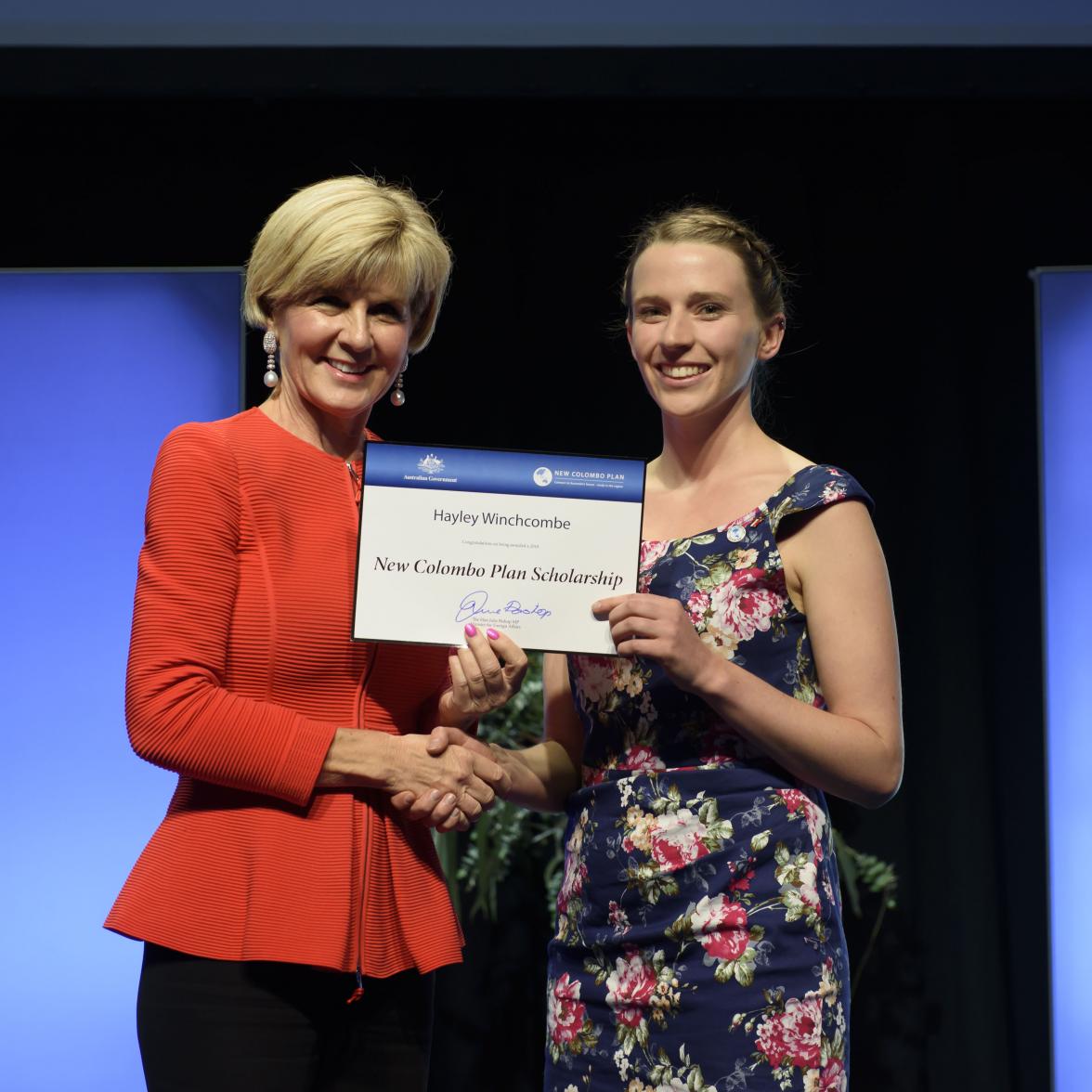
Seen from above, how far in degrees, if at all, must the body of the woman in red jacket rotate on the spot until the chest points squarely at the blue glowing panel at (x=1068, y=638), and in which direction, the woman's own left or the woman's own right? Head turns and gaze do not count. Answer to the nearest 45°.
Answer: approximately 90° to the woman's own left

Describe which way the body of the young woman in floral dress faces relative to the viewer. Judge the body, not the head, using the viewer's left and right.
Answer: facing the viewer and to the left of the viewer

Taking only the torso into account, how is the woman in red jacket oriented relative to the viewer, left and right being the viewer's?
facing the viewer and to the right of the viewer

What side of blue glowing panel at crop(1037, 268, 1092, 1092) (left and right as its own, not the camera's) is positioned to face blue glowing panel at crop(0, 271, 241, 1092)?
right

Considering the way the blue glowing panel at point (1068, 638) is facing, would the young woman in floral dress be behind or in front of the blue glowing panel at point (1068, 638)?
in front

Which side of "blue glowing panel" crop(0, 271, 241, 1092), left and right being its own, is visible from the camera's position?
front

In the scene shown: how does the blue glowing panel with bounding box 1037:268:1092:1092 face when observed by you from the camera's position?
facing the viewer

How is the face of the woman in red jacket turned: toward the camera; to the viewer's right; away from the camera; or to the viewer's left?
toward the camera

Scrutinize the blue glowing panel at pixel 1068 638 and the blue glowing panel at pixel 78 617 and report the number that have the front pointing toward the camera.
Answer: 2

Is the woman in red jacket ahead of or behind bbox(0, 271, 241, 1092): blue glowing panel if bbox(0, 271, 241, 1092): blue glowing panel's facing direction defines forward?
ahead
